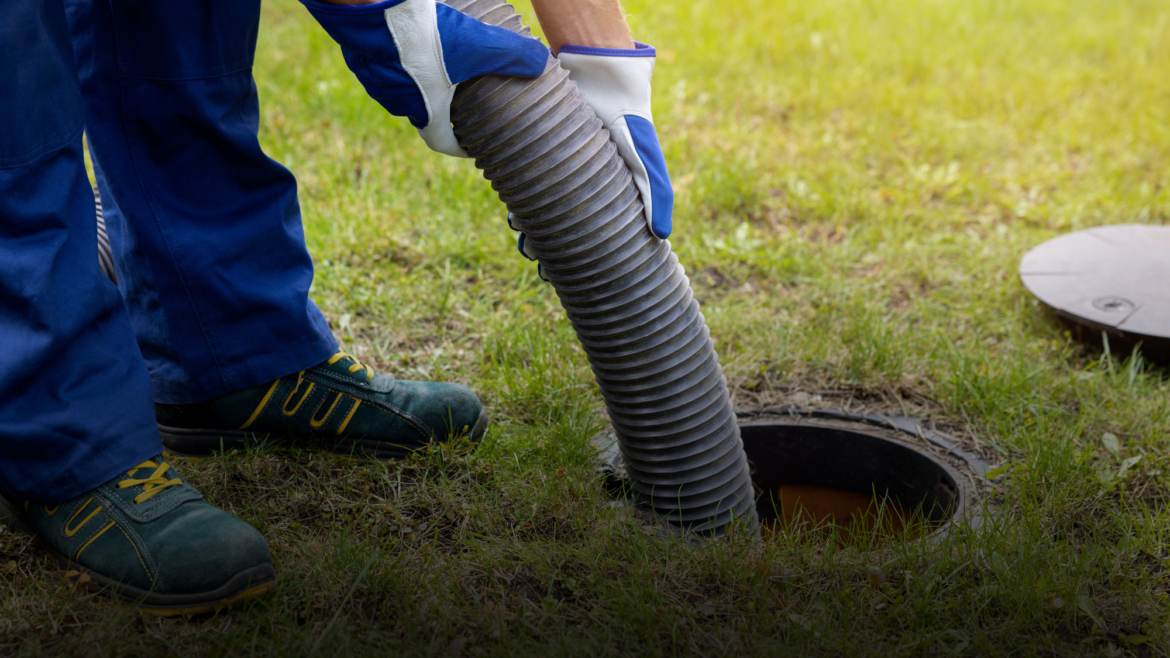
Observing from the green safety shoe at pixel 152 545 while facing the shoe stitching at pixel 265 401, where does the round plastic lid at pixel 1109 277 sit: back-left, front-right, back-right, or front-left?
front-right

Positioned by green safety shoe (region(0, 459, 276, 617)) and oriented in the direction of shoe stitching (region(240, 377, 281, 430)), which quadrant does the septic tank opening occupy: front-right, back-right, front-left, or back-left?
front-right

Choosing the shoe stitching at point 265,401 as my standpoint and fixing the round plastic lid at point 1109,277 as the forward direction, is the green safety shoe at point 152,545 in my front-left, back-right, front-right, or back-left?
back-right

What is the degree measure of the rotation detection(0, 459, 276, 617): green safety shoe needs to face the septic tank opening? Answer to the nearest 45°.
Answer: approximately 45° to its left

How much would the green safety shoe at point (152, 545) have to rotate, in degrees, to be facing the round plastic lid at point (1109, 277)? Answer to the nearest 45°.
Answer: approximately 45° to its left

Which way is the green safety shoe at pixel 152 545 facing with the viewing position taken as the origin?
facing the viewer and to the right of the viewer

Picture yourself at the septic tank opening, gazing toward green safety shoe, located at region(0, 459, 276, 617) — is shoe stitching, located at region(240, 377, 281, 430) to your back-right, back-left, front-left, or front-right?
front-right
